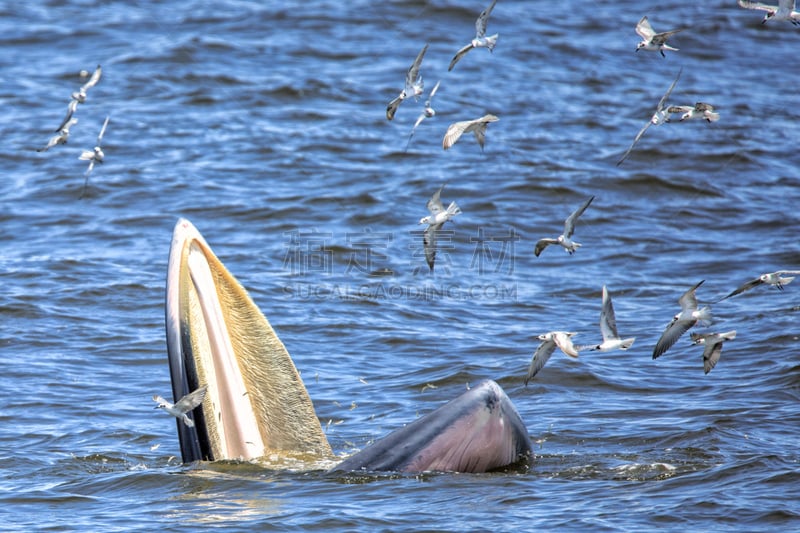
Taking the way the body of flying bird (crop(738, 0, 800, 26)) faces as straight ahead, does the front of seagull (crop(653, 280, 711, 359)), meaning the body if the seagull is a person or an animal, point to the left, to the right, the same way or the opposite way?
the same way

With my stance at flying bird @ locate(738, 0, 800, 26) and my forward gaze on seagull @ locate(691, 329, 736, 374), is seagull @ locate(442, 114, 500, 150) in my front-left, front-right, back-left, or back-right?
front-right

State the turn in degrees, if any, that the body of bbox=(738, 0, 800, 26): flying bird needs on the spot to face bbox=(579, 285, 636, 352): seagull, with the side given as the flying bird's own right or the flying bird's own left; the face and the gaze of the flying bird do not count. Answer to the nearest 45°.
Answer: approximately 90° to the flying bird's own left

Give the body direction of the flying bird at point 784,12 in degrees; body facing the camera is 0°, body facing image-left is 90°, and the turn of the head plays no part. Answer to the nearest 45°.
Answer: approximately 90°
